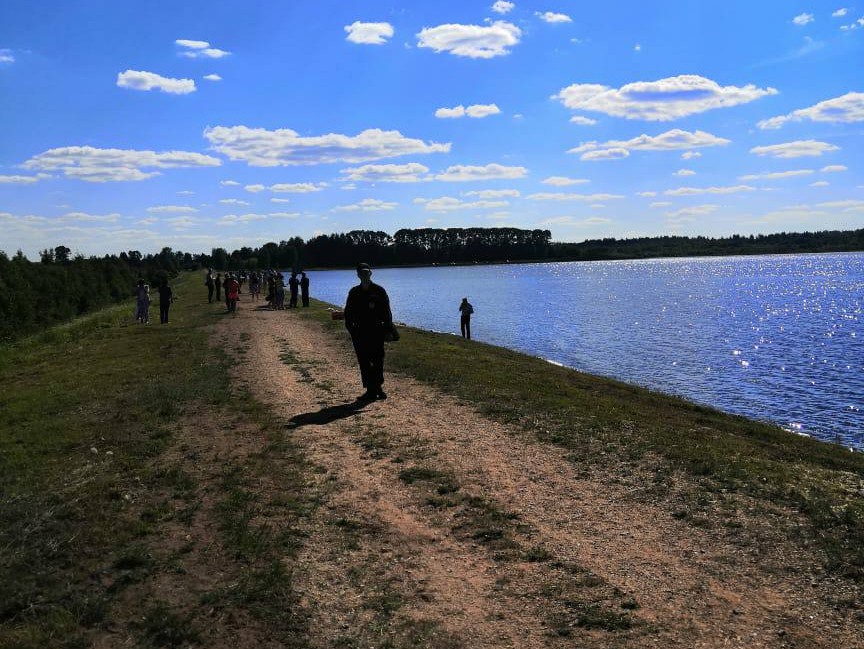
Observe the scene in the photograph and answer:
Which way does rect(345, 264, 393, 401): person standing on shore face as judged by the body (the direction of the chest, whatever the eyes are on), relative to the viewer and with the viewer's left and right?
facing the viewer

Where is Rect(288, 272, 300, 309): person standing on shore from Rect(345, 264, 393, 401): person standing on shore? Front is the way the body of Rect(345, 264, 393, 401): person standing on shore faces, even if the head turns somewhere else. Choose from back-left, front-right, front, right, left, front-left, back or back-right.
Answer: back
